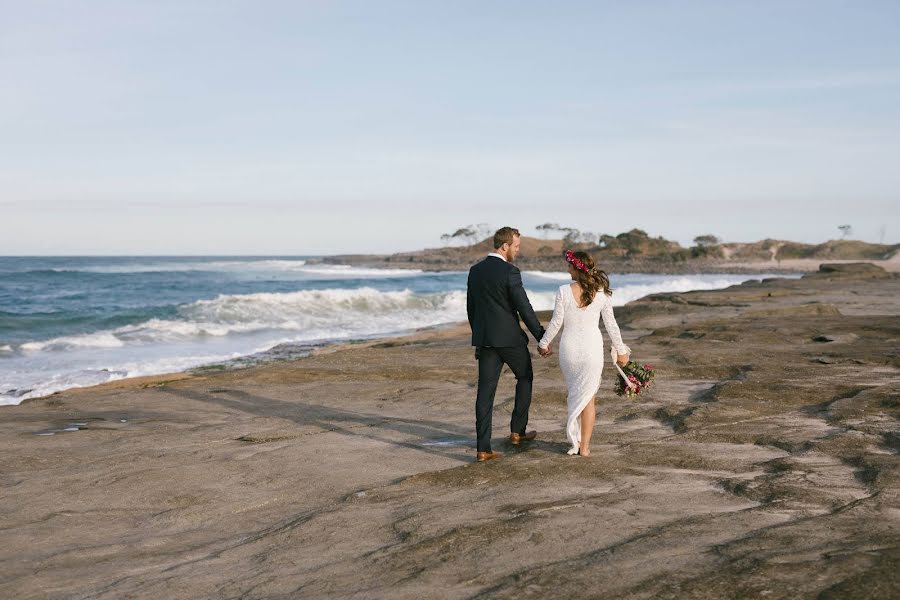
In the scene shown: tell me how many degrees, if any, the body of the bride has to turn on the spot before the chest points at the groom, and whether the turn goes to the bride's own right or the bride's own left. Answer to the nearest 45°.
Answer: approximately 90° to the bride's own left

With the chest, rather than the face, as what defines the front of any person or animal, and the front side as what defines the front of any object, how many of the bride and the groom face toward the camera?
0

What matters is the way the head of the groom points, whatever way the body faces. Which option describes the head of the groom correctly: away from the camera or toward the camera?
away from the camera

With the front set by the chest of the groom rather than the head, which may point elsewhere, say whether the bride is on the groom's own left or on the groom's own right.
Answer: on the groom's own right

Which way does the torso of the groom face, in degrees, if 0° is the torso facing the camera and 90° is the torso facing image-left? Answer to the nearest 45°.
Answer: approximately 225°

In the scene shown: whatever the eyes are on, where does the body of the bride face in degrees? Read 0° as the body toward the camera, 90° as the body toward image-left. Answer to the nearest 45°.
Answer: approximately 180°
